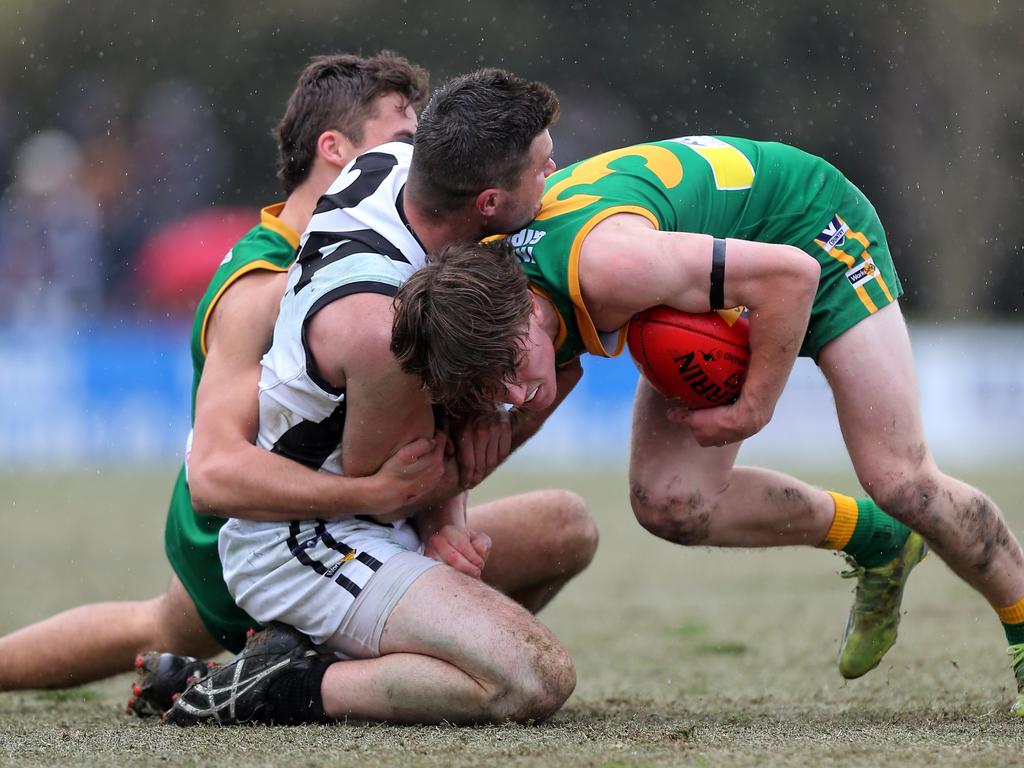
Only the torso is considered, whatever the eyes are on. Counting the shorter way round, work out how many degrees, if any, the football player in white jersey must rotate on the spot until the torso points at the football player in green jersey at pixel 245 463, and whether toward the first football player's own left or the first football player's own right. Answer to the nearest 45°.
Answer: approximately 135° to the first football player's own left

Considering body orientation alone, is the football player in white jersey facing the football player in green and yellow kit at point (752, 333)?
yes

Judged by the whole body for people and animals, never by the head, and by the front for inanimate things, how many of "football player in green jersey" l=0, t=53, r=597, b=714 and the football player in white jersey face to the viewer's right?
2

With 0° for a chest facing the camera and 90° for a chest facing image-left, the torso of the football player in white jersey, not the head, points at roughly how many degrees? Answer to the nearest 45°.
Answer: approximately 270°

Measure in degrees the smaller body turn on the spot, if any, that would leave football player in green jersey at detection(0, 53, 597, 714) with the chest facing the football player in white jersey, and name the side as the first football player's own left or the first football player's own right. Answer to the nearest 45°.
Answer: approximately 45° to the first football player's own right

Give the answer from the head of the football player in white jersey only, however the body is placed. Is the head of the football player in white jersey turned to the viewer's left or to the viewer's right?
to the viewer's right

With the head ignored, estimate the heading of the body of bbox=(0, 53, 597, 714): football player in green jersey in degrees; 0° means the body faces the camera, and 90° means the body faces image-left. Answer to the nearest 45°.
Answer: approximately 270°
